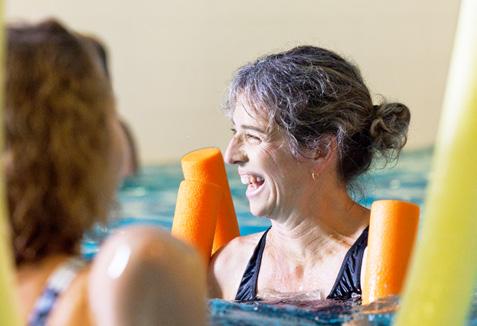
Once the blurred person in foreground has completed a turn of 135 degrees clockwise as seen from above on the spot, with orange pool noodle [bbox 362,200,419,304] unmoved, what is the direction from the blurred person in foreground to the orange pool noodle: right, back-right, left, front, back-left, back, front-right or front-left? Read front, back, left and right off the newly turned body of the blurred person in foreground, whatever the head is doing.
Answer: back-left

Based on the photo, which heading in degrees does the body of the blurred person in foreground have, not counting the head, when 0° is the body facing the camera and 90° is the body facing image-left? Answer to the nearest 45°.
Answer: approximately 225°

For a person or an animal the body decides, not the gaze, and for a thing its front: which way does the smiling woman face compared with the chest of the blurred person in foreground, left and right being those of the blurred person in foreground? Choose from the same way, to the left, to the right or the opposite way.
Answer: the opposite way

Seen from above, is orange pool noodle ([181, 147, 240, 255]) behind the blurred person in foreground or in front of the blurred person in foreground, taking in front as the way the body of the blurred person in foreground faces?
in front

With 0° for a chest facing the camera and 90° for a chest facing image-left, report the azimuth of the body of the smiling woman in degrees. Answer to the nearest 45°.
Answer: approximately 45°

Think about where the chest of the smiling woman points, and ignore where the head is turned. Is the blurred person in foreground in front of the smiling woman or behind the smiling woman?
in front

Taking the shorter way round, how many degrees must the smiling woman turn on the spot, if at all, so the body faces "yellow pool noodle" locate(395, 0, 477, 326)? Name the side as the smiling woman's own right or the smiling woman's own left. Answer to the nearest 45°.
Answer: approximately 45° to the smiling woman's own left

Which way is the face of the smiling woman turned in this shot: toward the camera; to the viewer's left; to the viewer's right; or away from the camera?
to the viewer's left

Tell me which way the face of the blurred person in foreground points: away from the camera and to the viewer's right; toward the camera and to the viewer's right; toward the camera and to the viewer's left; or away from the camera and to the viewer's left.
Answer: away from the camera and to the viewer's right
